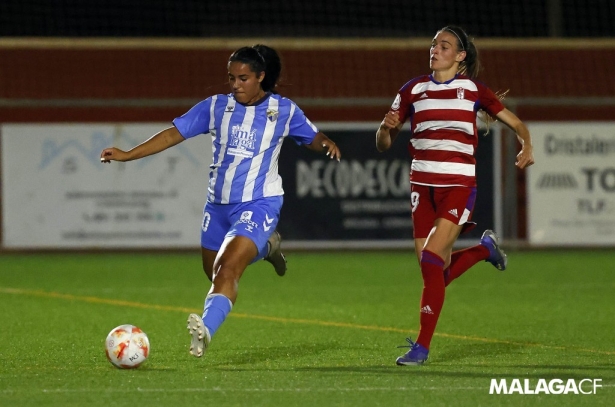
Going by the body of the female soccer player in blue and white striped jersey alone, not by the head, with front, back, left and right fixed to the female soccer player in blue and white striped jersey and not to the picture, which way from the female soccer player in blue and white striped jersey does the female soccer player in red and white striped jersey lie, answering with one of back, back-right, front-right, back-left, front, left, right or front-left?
back-left

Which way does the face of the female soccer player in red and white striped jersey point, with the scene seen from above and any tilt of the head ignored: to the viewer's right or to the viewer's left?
to the viewer's left

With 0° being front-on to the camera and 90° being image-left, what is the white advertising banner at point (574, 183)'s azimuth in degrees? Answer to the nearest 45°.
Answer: approximately 0°

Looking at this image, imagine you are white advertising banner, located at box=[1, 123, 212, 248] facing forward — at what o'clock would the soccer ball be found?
The soccer ball is roughly at 12 o'clock from the white advertising banner.

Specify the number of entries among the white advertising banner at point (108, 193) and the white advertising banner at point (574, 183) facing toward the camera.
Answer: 2

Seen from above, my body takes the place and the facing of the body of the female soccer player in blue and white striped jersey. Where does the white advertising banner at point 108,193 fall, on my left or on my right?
on my right

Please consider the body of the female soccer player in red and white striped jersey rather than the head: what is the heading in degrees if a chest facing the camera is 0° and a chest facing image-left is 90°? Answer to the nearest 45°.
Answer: approximately 45°
